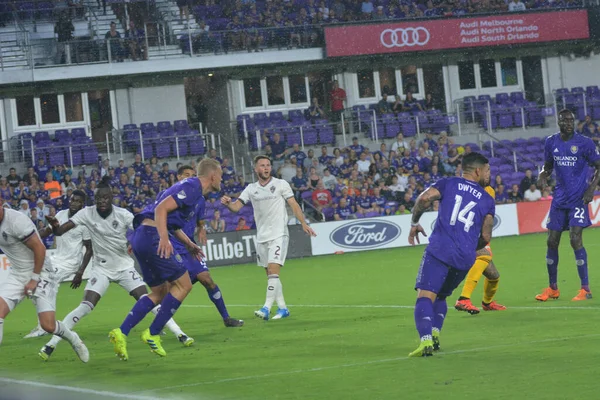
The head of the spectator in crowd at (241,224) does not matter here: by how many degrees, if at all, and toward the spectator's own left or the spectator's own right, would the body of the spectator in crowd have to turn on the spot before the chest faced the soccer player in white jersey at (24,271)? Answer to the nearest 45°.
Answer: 0° — they already face them

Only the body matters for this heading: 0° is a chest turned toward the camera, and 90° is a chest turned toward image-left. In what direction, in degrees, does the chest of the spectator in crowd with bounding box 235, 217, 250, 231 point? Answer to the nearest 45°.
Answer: approximately 0°

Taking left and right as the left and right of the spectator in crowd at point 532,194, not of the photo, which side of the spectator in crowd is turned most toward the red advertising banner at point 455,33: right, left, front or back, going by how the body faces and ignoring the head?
back

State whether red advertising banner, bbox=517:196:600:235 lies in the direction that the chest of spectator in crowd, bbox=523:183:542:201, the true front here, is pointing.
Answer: yes

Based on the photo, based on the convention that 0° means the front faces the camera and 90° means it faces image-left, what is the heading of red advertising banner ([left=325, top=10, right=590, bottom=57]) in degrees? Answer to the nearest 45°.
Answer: approximately 0°

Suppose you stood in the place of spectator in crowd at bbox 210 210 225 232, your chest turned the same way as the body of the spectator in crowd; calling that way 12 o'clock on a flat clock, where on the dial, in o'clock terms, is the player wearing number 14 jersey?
The player wearing number 14 jersey is roughly at 12 o'clock from the spectator in crowd.

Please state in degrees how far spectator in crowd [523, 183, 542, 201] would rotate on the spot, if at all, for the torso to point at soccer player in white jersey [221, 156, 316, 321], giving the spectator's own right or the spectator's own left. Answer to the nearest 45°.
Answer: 0° — they already face them

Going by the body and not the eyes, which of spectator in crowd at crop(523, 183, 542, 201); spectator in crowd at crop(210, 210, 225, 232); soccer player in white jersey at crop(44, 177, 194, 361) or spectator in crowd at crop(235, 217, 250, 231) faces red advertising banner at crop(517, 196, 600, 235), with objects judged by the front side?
spectator in crowd at crop(523, 183, 542, 201)

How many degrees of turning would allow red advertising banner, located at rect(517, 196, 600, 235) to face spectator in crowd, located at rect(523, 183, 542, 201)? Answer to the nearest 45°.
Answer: approximately 180°

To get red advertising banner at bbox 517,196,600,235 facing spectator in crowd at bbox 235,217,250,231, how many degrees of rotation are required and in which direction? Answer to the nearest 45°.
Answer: approximately 45° to its right
